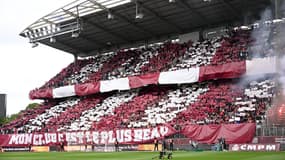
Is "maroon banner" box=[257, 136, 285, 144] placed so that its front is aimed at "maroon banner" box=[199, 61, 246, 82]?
no

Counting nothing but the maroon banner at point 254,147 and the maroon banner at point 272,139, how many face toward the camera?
2

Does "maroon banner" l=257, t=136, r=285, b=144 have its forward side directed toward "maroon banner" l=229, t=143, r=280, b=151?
yes

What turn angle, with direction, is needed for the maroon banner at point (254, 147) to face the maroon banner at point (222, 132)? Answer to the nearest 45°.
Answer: approximately 135° to its right

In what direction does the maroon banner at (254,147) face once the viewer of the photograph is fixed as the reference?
facing the viewer

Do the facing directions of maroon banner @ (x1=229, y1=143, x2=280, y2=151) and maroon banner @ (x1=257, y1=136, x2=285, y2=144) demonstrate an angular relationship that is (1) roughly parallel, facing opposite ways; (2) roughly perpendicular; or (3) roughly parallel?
roughly parallel

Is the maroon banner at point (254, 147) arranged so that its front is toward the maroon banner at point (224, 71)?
no
